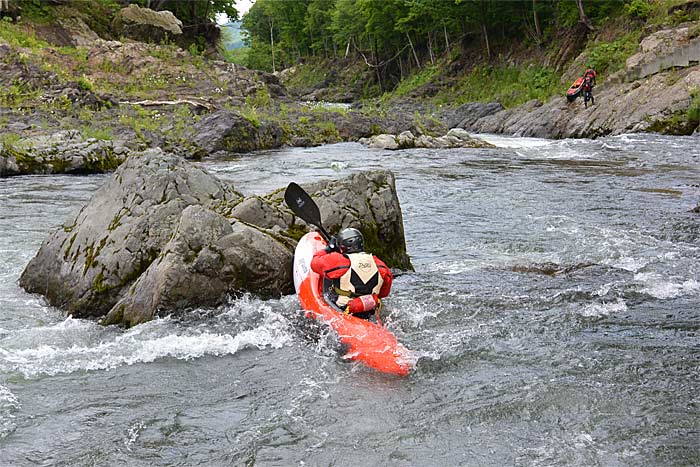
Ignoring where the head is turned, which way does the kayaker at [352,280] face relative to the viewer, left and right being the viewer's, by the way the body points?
facing away from the viewer and to the left of the viewer

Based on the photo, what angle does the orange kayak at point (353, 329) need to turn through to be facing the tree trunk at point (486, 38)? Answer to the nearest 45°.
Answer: approximately 45° to its right

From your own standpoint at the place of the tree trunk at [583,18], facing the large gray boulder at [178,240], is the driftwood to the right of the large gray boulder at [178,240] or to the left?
right

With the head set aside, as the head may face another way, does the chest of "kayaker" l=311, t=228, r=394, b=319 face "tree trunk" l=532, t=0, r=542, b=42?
no

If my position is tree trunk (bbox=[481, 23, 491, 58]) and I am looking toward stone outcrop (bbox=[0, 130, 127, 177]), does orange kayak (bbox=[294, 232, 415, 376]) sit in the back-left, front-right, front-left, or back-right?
front-left

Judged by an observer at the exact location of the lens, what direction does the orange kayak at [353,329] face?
facing away from the viewer and to the left of the viewer

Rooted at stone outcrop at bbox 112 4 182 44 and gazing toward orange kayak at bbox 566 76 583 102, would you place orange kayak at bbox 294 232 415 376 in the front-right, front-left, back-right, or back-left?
front-right

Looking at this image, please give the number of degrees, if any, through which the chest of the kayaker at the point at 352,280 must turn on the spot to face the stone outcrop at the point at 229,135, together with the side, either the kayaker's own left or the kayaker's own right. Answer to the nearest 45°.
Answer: approximately 45° to the kayaker's own right

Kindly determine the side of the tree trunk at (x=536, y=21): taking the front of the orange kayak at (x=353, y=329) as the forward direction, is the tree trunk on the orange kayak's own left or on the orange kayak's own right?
on the orange kayak's own right

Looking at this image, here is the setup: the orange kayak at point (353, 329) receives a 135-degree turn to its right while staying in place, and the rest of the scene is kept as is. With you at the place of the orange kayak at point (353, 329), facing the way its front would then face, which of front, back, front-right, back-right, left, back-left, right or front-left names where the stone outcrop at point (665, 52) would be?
front-left

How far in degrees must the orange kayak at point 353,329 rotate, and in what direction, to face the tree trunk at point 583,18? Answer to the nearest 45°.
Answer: approximately 90° to its right

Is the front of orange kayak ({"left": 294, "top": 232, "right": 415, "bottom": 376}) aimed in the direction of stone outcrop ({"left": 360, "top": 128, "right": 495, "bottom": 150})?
no

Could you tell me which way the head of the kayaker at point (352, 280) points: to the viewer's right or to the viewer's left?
to the viewer's left

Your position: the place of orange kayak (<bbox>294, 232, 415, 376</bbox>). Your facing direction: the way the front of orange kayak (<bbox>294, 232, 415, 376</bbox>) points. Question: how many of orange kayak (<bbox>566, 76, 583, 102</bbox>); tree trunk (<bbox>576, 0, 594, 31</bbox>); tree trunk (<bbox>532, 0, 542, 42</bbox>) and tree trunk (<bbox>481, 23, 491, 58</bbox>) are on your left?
0

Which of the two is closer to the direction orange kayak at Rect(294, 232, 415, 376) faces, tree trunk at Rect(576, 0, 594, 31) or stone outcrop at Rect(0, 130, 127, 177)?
the stone outcrop

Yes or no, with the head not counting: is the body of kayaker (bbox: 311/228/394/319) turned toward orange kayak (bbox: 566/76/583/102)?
no

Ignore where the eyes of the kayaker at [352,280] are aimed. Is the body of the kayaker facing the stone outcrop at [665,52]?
no
